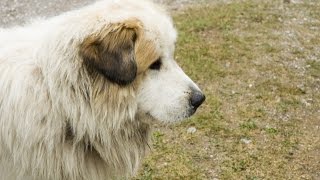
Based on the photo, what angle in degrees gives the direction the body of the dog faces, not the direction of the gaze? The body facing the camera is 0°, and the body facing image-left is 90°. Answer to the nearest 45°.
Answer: approximately 270°
